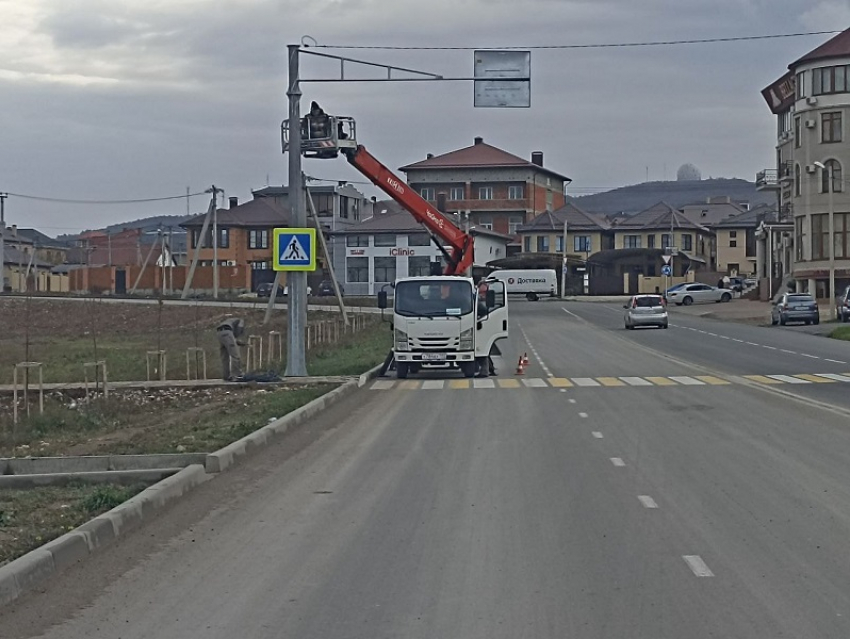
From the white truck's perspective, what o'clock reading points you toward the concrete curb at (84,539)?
The concrete curb is roughly at 12 o'clock from the white truck.

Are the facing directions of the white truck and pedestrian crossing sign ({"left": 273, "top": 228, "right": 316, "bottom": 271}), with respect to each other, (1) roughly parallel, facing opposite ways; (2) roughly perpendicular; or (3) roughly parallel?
roughly parallel

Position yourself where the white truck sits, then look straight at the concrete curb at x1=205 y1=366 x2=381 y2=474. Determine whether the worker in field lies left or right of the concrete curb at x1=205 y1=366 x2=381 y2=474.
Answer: right

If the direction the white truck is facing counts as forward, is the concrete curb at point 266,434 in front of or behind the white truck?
in front

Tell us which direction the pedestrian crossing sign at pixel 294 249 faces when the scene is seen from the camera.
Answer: facing the viewer

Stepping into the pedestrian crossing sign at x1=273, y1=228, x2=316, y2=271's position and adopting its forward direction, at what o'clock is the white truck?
The white truck is roughly at 8 o'clock from the pedestrian crossing sign.

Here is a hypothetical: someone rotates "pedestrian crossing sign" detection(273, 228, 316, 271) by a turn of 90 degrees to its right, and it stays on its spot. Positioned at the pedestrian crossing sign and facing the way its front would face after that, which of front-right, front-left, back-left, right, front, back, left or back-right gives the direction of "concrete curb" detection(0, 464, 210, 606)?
left

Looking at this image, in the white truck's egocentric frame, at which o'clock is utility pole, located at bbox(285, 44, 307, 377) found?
The utility pole is roughly at 2 o'clock from the white truck.

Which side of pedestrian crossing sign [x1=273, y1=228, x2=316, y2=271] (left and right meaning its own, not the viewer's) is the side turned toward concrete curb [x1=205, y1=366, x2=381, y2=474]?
front

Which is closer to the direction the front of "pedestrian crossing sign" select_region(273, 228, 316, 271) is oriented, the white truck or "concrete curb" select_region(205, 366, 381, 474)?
the concrete curb

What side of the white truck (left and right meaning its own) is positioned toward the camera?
front

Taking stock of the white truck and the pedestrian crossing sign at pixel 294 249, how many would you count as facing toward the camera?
2

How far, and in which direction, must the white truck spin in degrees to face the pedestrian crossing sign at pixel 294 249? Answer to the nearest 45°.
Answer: approximately 45° to its right

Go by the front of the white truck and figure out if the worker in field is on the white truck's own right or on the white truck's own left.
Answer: on the white truck's own right
